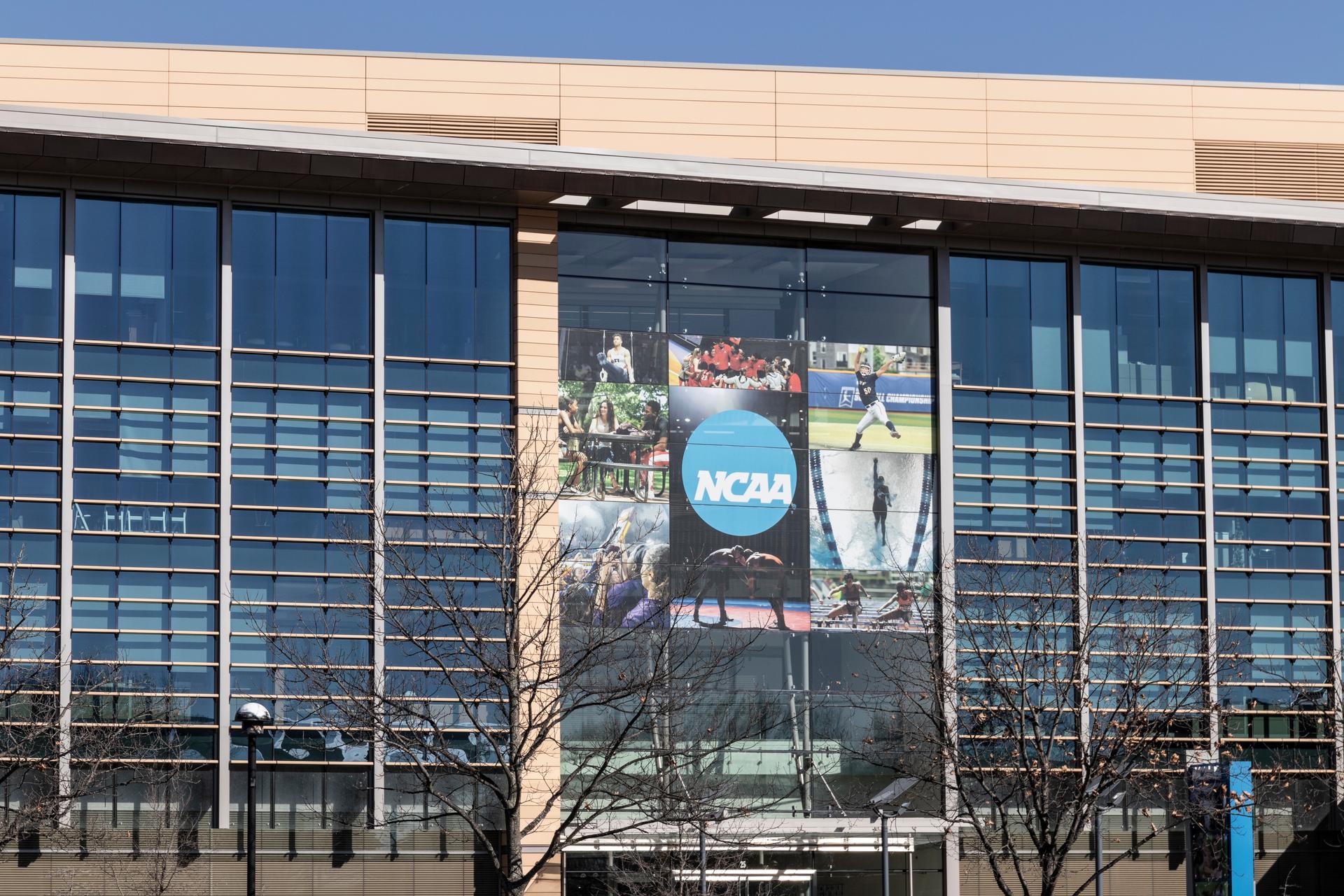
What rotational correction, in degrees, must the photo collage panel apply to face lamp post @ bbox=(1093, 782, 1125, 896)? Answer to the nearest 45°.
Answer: approximately 90° to its left

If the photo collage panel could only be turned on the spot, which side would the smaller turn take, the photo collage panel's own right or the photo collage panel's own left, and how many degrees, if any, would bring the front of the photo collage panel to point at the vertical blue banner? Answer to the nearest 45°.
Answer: approximately 90° to the photo collage panel's own left

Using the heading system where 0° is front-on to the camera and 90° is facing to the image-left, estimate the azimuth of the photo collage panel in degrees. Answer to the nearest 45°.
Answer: approximately 0°

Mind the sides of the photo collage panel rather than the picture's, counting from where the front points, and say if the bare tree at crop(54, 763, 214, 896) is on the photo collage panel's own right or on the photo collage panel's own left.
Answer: on the photo collage panel's own right

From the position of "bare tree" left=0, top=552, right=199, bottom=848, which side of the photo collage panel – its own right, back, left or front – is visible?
right
